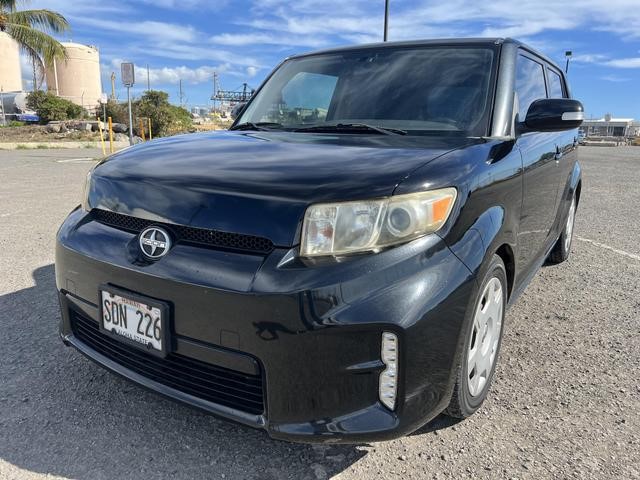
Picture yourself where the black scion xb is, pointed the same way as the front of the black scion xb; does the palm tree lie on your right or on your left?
on your right

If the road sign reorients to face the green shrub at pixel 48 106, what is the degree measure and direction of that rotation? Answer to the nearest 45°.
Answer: approximately 180°

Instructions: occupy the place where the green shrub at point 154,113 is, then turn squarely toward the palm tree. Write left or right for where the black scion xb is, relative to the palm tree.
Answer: left

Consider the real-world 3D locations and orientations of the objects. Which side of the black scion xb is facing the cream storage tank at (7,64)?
right

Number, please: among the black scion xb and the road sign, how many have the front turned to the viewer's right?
0

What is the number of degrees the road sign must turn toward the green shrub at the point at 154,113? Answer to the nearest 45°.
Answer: approximately 180°

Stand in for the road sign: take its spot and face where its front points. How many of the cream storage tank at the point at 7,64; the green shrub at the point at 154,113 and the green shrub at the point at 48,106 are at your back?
3
